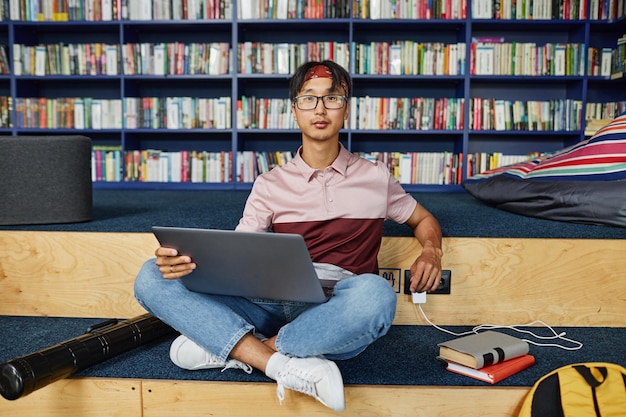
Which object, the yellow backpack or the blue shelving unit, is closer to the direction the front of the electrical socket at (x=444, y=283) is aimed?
the yellow backpack

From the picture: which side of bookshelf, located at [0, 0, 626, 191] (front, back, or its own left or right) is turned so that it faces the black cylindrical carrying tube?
front

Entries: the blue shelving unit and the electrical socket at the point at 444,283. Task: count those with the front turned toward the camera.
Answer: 2

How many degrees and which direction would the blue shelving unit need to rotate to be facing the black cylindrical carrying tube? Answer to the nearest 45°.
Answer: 0° — it already faces it

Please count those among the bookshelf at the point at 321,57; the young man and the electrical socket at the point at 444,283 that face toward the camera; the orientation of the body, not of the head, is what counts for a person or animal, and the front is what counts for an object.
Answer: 3

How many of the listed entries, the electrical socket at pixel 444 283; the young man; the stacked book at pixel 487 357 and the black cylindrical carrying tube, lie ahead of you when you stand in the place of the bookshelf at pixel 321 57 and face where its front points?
4

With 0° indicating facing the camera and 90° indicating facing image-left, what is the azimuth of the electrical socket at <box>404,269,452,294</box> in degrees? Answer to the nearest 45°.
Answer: approximately 0°
